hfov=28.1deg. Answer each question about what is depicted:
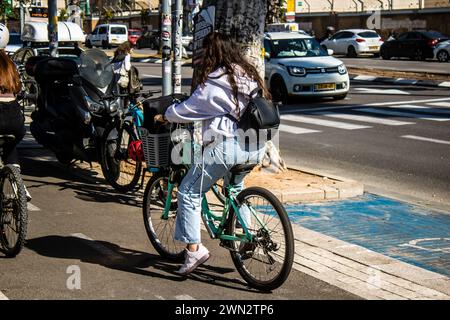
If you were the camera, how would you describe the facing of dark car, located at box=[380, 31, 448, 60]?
facing away from the viewer and to the left of the viewer

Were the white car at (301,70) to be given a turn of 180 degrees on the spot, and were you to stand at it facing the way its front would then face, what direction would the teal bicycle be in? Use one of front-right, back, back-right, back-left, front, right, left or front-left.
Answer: back-left

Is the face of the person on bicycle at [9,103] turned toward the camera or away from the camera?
away from the camera

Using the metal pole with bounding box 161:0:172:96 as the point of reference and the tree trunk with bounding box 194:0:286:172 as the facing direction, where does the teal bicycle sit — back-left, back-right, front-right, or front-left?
front-right

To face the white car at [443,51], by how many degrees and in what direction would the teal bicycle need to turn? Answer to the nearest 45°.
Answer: approximately 45° to its right

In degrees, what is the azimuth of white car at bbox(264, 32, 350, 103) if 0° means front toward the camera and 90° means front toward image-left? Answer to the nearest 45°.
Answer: approximately 315°

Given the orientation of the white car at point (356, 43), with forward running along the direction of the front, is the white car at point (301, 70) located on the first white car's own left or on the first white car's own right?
on the first white car's own left

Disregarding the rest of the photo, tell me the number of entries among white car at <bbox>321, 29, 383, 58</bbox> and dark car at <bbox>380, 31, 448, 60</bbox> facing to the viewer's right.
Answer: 0

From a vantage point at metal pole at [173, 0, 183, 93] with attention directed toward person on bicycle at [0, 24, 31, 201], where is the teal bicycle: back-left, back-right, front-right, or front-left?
front-left

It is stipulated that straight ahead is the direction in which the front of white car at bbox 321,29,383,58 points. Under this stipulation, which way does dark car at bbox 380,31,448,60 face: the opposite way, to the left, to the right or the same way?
the same way
